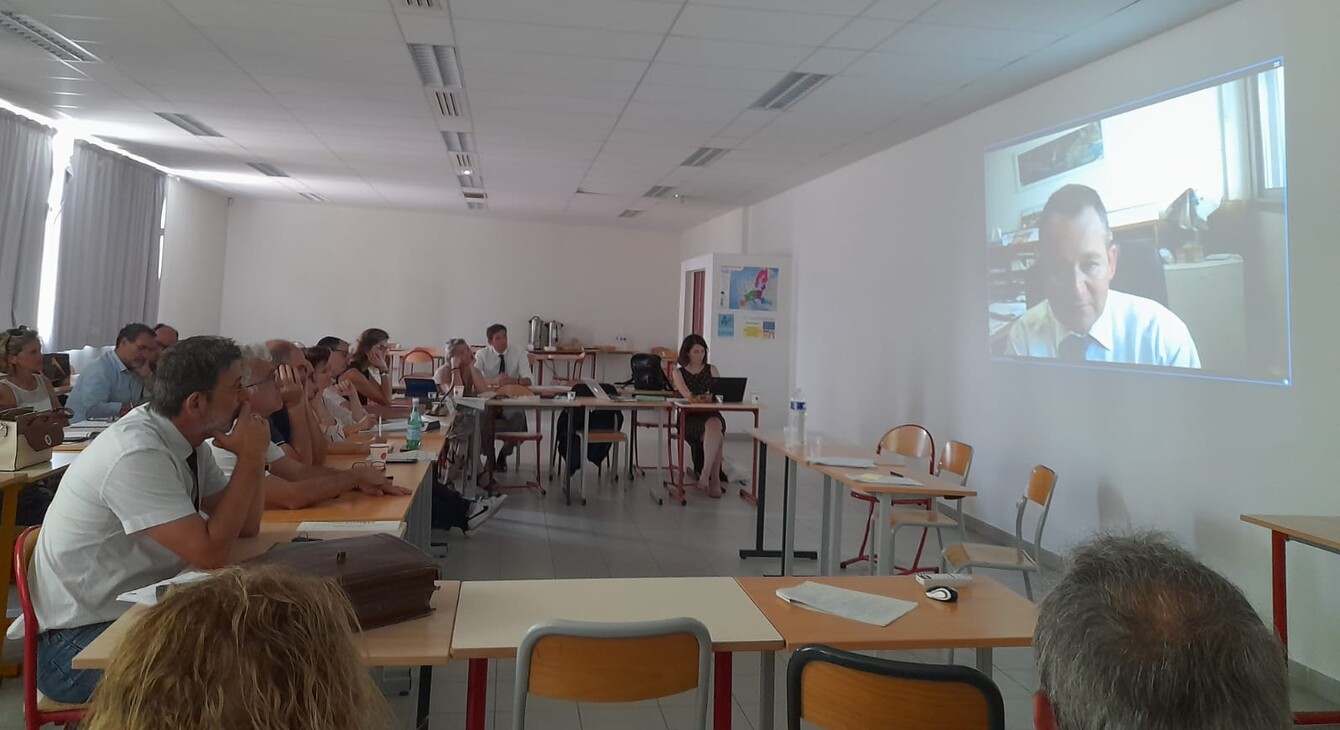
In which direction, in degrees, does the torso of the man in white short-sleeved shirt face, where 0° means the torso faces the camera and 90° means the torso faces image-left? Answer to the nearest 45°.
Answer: approximately 270°

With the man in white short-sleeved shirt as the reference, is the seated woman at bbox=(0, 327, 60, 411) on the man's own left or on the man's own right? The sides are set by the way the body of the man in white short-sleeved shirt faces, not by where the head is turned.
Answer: on the man's own left

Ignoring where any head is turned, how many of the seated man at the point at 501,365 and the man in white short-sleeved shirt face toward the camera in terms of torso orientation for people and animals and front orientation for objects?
1

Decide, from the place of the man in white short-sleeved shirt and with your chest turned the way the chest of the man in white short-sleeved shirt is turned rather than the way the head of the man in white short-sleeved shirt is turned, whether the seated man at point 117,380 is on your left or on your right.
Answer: on your left

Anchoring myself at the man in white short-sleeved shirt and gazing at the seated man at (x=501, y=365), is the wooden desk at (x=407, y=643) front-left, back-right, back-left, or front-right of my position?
back-right

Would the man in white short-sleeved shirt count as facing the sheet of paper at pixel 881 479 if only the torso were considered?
yes

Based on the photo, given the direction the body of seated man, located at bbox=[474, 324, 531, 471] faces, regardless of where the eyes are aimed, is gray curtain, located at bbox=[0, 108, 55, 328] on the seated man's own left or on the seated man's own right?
on the seated man's own right

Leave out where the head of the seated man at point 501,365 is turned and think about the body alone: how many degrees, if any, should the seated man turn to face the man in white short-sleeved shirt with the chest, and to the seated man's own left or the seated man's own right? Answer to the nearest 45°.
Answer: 0° — they already face them

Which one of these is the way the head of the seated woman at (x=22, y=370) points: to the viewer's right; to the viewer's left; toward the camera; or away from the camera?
to the viewer's right

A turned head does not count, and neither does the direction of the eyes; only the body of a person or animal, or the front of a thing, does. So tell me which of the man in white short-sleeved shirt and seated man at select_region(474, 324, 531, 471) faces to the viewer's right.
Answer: the man in white short-sleeved shirt

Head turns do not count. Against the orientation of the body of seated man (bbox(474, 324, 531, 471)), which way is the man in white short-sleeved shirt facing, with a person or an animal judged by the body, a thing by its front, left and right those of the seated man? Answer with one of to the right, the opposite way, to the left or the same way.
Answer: to the left
